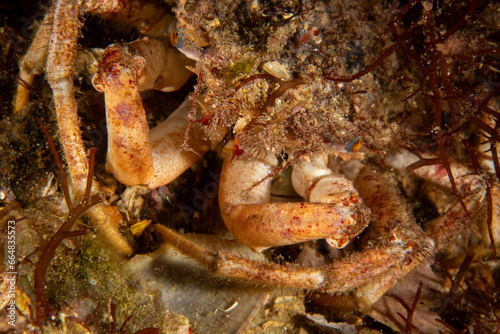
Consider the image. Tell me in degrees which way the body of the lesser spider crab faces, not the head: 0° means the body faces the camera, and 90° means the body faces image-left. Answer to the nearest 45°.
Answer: approximately 45°
